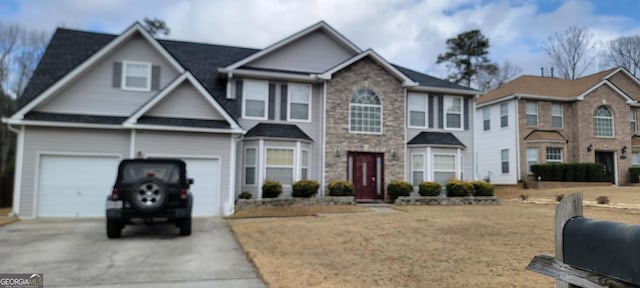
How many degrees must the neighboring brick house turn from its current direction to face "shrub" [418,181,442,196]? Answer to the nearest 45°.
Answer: approximately 45° to its right

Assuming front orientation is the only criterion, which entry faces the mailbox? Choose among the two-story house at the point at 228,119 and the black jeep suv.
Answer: the two-story house

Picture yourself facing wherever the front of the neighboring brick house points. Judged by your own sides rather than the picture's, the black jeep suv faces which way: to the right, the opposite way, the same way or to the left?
the opposite way

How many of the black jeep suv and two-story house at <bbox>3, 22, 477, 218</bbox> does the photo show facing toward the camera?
1

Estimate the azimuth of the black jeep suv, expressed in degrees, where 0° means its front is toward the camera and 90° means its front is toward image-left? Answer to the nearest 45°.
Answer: approximately 180°

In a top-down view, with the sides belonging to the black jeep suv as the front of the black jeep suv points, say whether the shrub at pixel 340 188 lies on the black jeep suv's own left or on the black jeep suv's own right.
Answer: on the black jeep suv's own right

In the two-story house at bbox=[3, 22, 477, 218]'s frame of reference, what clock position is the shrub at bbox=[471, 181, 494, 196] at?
The shrub is roughly at 9 o'clock from the two-story house.

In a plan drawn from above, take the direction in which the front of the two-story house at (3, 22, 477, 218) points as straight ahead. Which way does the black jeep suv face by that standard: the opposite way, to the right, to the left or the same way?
the opposite way

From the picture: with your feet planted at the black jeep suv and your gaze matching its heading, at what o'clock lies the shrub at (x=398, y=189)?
The shrub is roughly at 2 o'clock from the black jeep suv.

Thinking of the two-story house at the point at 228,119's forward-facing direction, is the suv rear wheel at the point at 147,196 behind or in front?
in front
